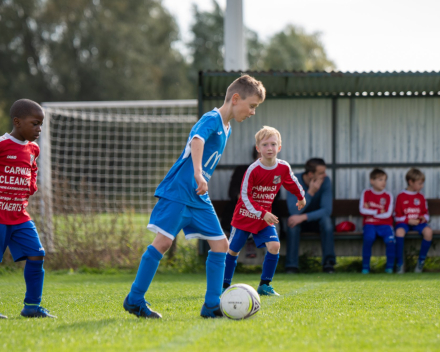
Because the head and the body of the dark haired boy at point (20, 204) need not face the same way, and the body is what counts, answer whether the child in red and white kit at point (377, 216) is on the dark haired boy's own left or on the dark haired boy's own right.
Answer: on the dark haired boy's own left

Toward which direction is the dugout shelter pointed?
toward the camera

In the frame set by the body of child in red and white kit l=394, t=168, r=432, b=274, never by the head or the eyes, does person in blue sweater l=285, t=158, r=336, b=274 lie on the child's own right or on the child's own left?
on the child's own right

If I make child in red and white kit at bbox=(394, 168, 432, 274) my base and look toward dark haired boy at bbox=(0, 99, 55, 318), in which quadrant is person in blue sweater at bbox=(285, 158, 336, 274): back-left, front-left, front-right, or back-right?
front-right

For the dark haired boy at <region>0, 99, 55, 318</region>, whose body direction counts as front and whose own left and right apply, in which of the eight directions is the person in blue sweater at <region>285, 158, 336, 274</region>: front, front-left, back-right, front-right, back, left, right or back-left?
left

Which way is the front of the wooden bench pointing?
toward the camera

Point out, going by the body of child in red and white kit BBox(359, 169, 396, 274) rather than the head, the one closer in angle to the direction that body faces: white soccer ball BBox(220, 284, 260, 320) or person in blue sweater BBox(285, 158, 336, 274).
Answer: the white soccer ball

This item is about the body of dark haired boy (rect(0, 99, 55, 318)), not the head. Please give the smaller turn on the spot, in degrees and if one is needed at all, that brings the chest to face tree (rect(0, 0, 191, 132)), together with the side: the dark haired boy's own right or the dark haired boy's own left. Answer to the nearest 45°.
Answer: approximately 135° to the dark haired boy's own left

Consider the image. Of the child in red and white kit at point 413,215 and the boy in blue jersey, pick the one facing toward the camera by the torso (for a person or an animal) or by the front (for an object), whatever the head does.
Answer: the child in red and white kit

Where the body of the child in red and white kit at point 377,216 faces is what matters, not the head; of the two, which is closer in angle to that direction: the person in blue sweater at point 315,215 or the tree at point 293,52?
the person in blue sweater

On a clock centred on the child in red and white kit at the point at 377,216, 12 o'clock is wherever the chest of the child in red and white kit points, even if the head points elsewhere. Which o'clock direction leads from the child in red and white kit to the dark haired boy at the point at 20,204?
The dark haired boy is roughly at 1 o'clock from the child in red and white kit.

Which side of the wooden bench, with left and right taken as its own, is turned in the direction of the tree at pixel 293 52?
back

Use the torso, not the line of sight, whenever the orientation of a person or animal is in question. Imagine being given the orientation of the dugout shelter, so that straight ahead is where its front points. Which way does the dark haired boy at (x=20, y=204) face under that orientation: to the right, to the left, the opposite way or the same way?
to the left

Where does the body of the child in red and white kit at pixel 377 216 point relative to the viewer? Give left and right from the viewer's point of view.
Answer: facing the viewer
